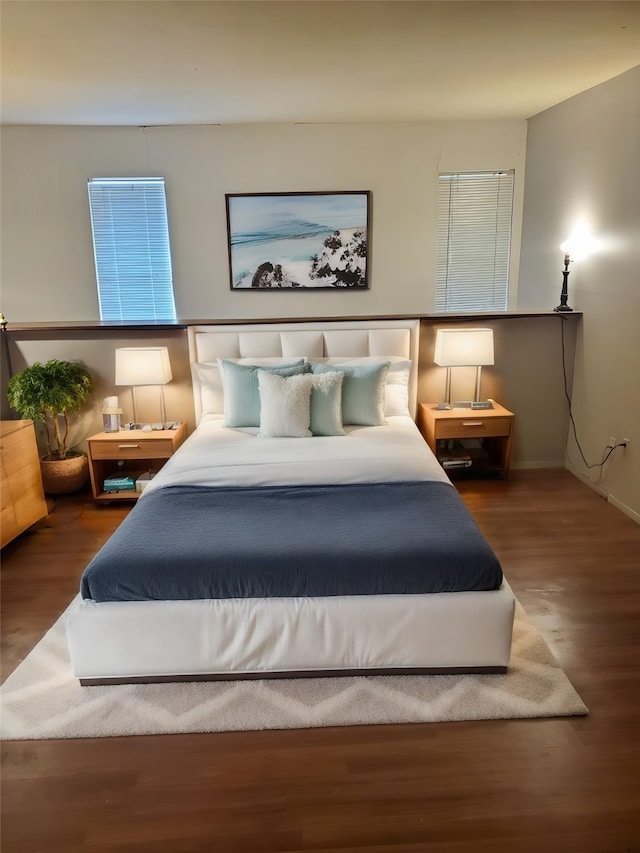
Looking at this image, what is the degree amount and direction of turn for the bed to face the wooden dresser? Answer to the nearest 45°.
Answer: approximately 135° to its right

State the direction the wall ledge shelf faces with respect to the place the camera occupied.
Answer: facing the viewer

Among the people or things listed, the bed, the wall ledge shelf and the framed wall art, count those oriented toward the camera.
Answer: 3

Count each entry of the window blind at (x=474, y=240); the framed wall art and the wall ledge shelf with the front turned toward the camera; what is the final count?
3

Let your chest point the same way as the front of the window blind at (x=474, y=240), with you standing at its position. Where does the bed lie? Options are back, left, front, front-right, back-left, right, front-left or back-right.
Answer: front

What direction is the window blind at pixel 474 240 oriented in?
toward the camera

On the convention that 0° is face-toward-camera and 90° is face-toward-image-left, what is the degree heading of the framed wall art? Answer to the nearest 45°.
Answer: approximately 0°

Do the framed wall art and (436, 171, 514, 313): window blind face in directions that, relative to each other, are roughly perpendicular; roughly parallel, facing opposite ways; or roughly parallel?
roughly parallel
